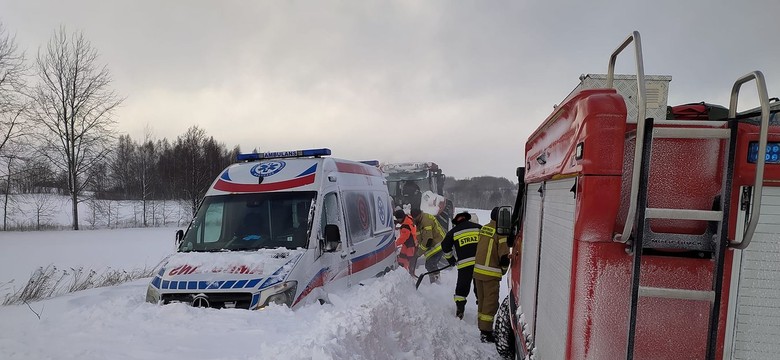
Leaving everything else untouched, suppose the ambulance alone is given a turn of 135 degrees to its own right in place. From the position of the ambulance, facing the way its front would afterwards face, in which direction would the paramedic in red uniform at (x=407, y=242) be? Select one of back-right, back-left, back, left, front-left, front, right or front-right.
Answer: front-right

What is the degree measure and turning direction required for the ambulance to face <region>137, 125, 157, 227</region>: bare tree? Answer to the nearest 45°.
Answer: approximately 135° to its right

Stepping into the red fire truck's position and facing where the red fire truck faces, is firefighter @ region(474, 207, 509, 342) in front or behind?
in front

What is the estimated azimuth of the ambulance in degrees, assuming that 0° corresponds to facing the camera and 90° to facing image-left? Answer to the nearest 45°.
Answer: approximately 45°

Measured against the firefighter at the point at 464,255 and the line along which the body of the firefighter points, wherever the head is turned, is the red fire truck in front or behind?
behind

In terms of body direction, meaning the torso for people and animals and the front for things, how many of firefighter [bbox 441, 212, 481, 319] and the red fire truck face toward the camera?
0

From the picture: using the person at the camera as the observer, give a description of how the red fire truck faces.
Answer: facing away from the viewer and to the left of the viewer

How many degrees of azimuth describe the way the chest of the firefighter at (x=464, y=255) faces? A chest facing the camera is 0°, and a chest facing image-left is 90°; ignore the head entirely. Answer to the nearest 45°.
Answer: approximately 135°

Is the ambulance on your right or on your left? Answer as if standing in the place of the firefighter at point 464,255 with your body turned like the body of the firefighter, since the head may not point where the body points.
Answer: on your left
